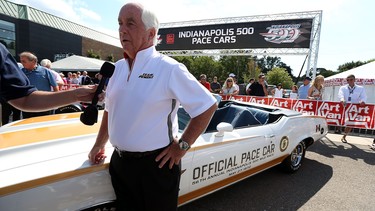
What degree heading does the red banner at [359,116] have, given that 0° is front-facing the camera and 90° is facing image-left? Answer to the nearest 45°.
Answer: approximately 0°

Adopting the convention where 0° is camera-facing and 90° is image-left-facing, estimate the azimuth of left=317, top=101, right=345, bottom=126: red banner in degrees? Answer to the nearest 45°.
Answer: approximately 0°

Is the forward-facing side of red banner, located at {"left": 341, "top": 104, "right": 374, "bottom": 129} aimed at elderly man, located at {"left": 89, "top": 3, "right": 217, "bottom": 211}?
yes

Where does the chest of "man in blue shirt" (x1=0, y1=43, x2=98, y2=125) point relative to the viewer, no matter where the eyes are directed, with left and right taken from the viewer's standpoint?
facing to the right of the viewer

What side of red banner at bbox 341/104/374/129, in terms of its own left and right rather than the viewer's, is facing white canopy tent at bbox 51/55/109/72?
right

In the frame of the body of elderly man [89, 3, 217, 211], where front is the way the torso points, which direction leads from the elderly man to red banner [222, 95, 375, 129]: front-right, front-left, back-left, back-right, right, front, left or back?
back
